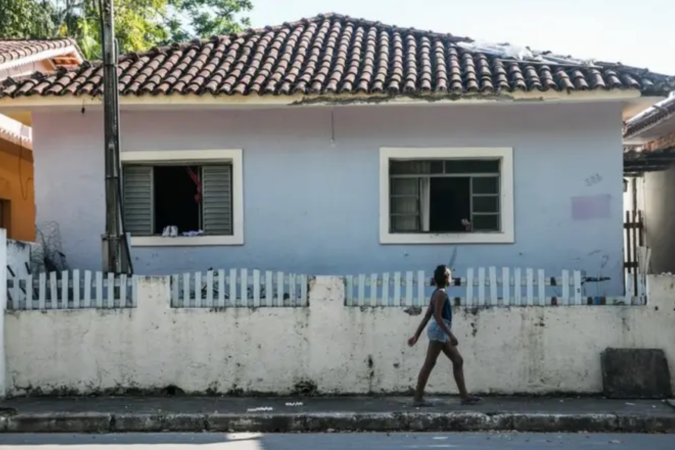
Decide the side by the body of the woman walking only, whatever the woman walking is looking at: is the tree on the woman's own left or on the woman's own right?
on the woman's own left

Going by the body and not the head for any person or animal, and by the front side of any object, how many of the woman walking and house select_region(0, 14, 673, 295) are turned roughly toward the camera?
1

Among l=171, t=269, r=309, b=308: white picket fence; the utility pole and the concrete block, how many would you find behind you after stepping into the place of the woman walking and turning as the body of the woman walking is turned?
2

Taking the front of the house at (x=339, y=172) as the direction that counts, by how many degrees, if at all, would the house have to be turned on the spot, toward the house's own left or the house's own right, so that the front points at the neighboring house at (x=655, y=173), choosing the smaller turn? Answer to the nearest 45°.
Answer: approximately 135° to the house's own left

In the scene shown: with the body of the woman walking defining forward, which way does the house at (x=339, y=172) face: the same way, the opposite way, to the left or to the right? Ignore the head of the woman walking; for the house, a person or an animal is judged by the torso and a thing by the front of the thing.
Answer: to the right

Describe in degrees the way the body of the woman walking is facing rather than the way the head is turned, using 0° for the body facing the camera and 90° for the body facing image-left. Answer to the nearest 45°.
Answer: approximately 270°

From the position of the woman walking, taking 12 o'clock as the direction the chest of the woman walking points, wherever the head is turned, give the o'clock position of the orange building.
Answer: The orange building is roughly at 7 o'clock from the woman walking.

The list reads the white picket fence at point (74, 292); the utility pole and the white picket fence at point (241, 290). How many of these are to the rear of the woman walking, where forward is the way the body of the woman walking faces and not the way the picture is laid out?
3

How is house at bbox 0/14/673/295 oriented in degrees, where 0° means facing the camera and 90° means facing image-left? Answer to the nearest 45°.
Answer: approximately 0°

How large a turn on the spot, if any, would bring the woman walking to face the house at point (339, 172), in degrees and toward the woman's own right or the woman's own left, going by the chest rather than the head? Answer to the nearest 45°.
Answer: approximately 135° to the woman's own left

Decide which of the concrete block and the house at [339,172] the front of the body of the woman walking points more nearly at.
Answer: the concrete block

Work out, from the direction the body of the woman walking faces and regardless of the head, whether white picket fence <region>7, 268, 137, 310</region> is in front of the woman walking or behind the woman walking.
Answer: behind

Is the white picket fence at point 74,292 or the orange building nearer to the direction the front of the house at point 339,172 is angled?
the white picket fence
